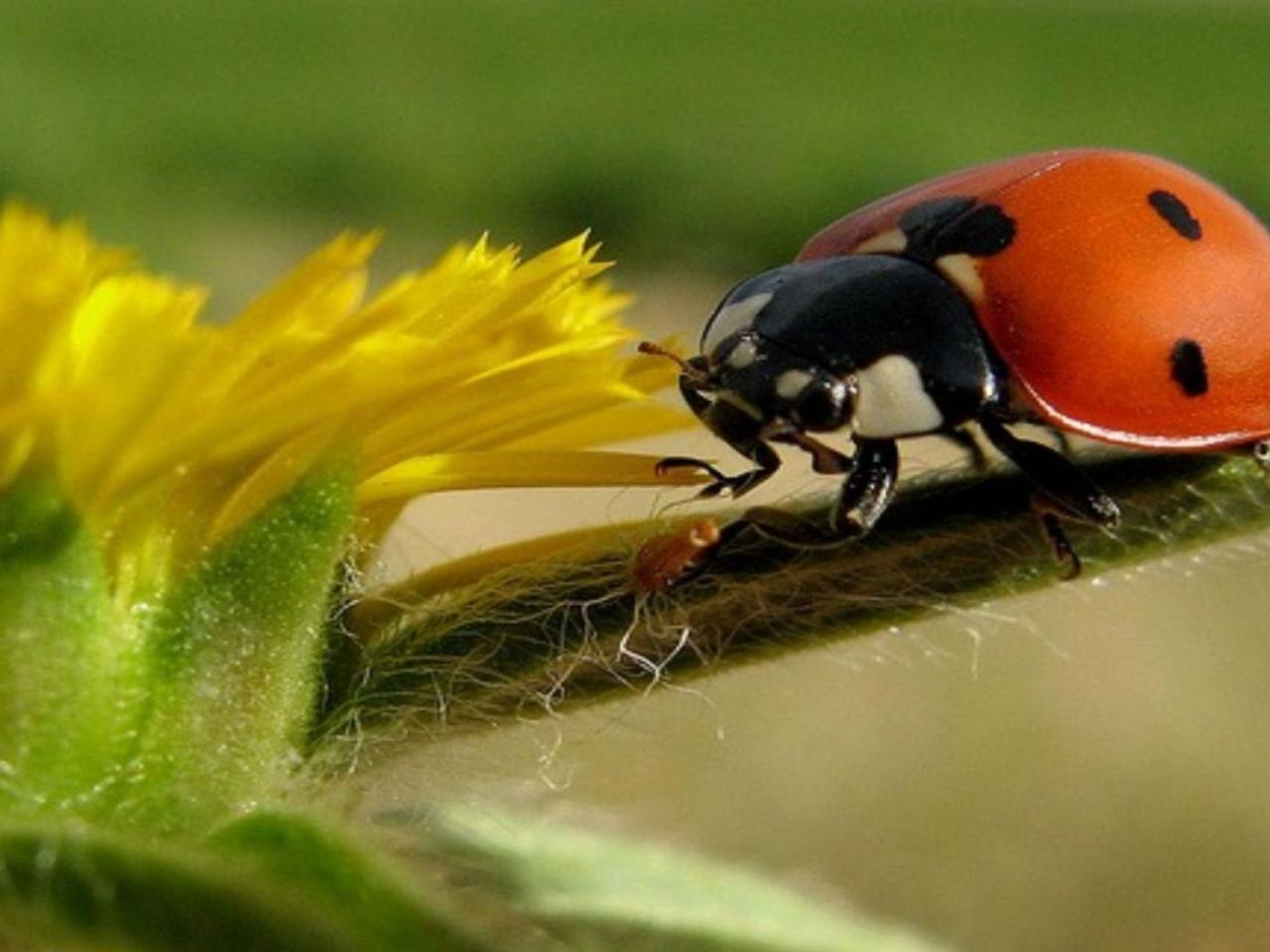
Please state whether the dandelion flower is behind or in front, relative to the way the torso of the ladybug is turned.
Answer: in front

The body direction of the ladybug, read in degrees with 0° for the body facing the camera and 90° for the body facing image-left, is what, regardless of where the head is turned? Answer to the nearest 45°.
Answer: approximately 45°

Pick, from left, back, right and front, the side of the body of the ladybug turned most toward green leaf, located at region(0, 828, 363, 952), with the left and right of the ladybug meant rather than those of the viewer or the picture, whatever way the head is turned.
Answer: front

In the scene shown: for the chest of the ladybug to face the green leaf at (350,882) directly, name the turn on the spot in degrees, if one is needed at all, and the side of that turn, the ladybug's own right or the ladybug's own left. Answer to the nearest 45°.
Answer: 0° — it already faces it

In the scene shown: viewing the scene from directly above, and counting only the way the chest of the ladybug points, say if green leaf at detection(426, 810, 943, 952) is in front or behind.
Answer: in front
